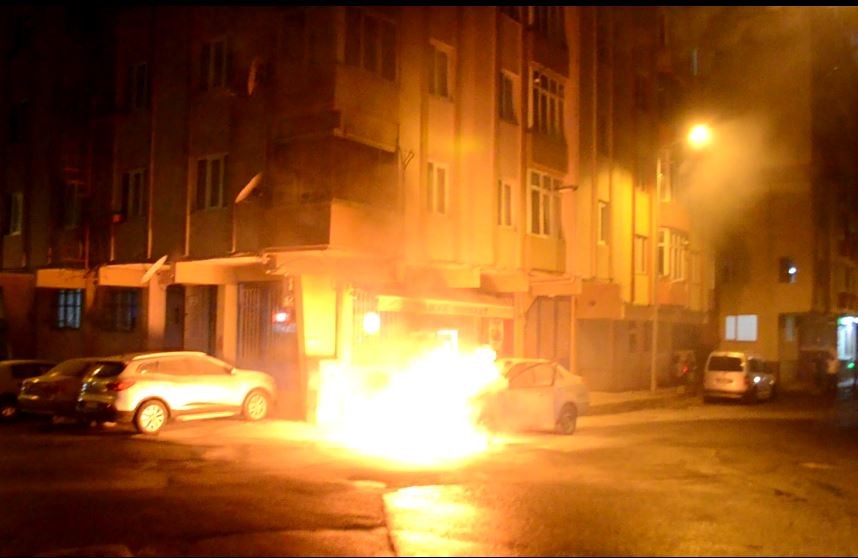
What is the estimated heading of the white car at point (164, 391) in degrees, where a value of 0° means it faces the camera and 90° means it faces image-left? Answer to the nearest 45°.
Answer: approximately 225°

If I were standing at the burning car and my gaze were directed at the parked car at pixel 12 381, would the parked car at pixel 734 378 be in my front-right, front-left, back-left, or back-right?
back-right

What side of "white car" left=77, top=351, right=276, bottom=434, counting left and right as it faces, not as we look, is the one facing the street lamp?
front

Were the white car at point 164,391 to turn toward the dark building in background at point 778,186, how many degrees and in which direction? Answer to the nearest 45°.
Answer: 0° — it already faces it

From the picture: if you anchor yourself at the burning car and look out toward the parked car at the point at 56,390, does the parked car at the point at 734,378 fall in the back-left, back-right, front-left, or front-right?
back-right

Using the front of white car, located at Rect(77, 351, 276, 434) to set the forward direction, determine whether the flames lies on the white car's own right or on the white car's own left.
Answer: on the white car's own right
